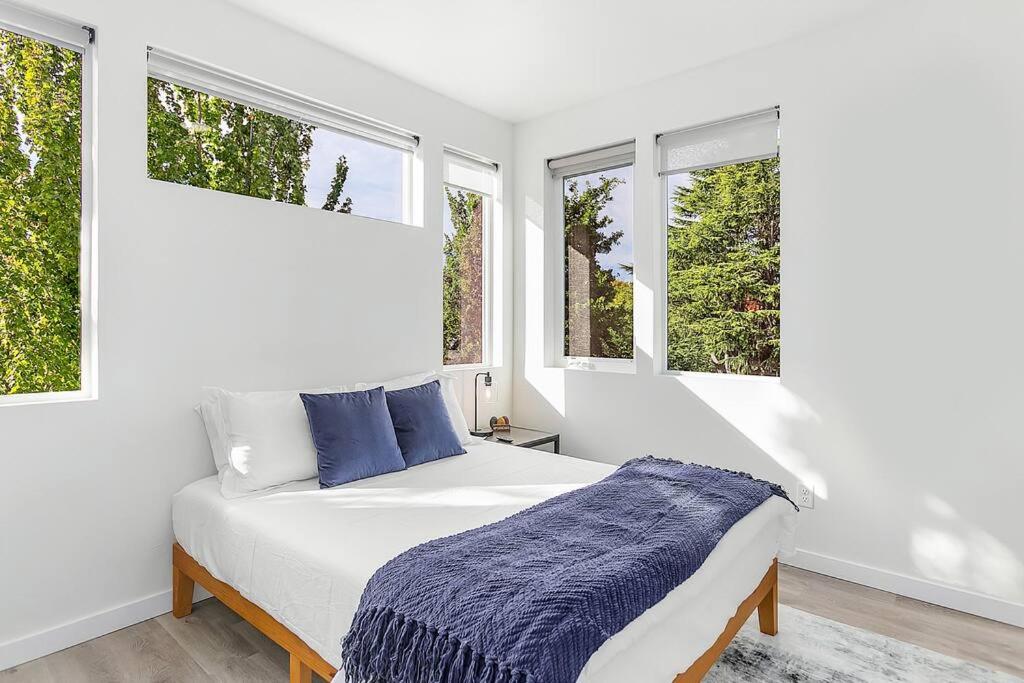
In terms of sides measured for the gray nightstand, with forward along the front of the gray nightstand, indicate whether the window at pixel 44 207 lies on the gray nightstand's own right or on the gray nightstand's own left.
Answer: on the gray nightstand's own right

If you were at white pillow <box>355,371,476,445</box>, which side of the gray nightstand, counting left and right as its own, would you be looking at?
right

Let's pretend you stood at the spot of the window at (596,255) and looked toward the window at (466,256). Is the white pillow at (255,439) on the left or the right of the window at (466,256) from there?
left

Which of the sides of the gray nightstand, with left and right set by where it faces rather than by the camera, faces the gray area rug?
front

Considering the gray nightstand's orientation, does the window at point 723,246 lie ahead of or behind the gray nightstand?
ahead

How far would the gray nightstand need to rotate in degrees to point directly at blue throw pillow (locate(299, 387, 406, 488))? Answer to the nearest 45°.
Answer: approximately 90° to its right

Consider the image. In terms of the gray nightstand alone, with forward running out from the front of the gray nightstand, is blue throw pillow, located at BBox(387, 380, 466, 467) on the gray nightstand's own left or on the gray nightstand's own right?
on the gray nightstand's own right

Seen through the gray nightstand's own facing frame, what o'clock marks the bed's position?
The bed is roughly at 2 o'clock from the gray nightstand.

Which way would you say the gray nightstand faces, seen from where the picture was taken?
facing the viewer and to the right of the viewer
